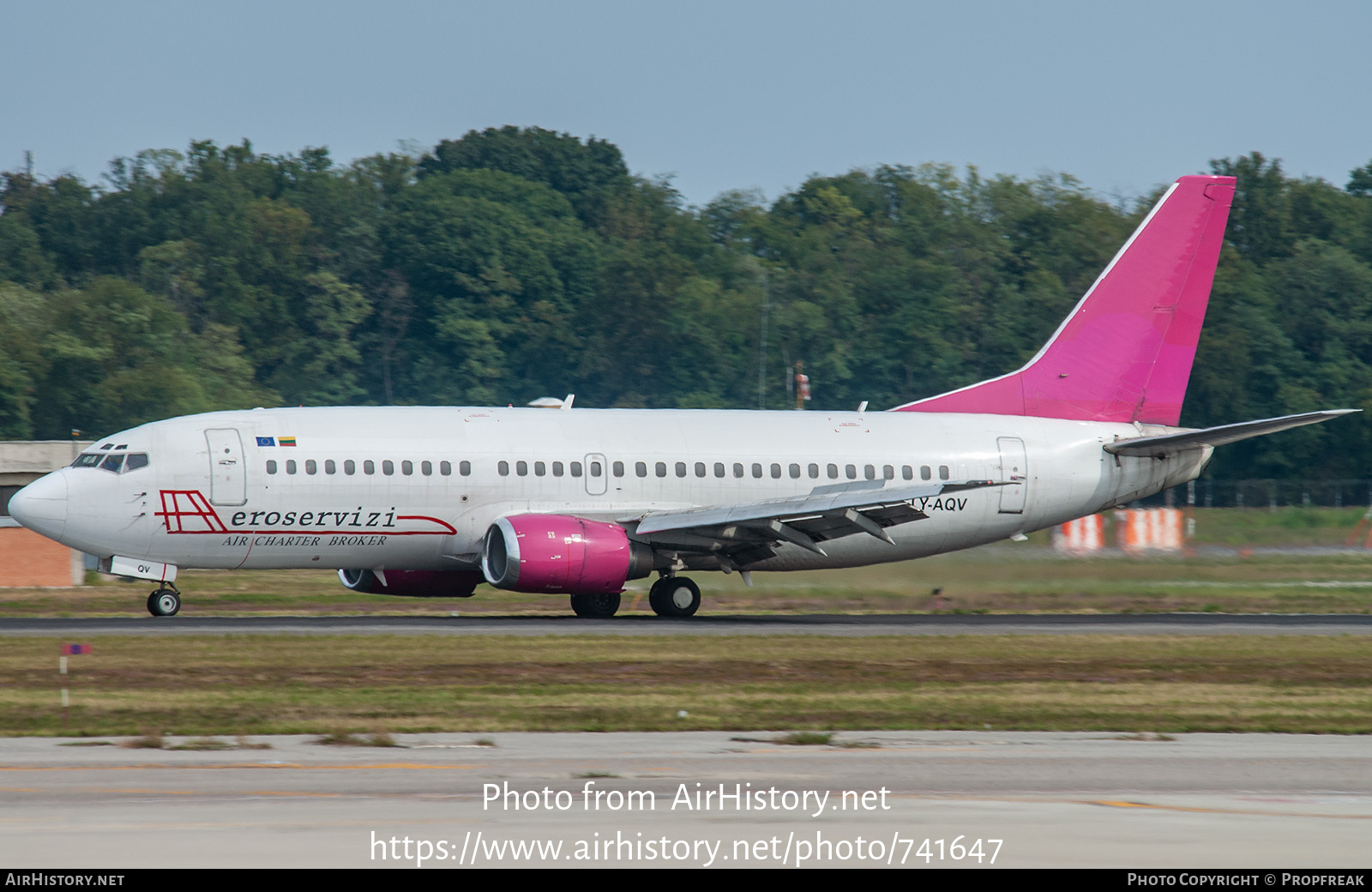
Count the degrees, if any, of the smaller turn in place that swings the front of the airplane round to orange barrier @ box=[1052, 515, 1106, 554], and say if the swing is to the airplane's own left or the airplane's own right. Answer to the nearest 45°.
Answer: approximately 135° to the airplane's own right

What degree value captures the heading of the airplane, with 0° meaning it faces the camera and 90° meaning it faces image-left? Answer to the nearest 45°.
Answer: approximately 90°
